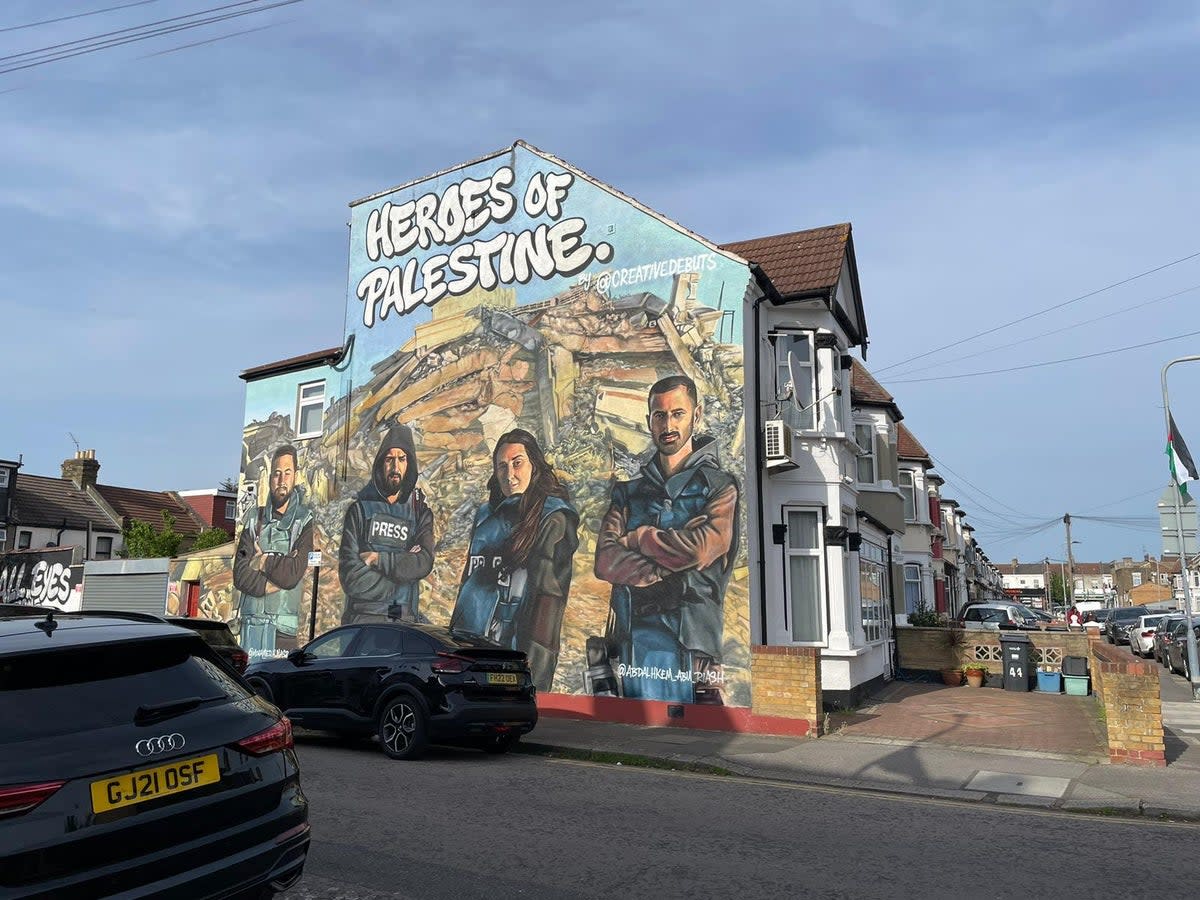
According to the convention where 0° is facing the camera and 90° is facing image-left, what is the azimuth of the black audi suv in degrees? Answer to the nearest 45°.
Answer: approximately 135°

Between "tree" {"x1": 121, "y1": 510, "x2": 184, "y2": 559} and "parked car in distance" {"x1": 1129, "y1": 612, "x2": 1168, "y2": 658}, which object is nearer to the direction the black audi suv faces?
the tree

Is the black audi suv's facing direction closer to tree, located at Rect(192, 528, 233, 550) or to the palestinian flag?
the tree

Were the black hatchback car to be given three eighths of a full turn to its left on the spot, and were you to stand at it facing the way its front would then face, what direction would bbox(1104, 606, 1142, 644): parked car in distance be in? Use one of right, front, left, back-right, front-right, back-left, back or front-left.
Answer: back-left

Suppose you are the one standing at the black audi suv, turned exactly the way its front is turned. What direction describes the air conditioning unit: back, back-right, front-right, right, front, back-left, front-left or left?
right

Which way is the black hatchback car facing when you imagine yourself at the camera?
facing away from the viewer and to the left of the viewer

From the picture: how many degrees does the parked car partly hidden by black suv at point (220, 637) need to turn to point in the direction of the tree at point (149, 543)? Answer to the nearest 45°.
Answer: approximately 45° to its right

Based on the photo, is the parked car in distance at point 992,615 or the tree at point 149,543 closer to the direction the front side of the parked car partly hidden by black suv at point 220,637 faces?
the tree

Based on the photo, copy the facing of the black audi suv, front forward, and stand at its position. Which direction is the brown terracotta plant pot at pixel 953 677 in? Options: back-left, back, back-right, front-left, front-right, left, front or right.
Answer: right

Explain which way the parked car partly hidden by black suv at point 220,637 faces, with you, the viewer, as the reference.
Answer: facing away from the viewer and to the left of the viewer

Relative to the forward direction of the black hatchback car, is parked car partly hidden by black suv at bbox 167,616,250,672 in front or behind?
in front
